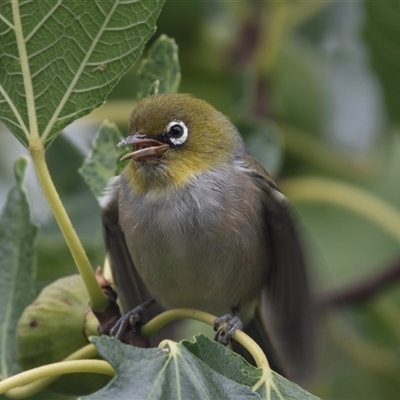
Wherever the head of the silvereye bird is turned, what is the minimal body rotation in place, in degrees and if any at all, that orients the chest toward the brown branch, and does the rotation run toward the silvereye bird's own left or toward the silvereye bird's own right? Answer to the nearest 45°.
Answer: approximately 180°

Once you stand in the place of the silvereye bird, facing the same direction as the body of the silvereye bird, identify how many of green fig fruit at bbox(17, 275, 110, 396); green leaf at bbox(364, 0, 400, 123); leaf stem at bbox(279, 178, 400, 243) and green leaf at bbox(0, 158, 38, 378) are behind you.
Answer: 2

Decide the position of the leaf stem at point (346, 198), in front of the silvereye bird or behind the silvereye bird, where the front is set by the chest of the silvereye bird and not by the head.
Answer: behind

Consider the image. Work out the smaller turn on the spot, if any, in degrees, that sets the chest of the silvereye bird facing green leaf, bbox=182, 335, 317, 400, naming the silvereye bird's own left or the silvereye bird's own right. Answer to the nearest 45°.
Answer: approximately 45° to the silvereye bird's own left

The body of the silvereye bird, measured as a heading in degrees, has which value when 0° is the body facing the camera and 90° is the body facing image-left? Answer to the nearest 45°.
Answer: approximately 45°

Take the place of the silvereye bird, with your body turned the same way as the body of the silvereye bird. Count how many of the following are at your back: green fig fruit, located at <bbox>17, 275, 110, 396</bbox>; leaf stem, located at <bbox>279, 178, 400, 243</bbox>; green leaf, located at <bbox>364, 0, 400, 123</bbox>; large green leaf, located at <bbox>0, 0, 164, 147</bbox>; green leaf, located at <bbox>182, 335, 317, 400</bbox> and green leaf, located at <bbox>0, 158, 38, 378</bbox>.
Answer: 2
